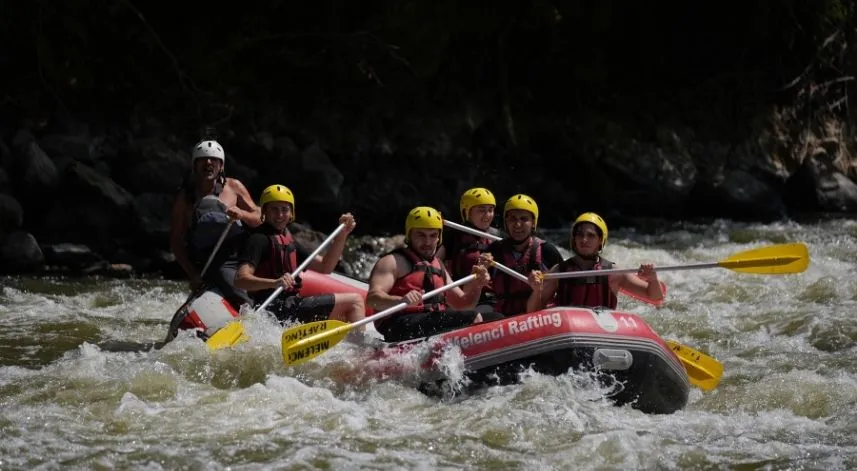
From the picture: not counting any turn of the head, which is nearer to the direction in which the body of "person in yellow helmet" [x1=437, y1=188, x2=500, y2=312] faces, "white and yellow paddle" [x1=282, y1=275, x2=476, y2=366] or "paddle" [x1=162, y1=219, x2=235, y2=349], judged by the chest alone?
the white and yellow paddle

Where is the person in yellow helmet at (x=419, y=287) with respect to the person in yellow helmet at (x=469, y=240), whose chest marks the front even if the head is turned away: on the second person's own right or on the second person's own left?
on the second person's own right

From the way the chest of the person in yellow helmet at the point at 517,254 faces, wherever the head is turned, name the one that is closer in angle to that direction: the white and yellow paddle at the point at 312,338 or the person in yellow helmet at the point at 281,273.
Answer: the white and yellow paddle

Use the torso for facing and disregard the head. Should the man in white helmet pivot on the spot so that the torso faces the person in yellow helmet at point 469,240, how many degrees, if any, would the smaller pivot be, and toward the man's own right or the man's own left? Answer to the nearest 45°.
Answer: approximately 90° to the man's own left

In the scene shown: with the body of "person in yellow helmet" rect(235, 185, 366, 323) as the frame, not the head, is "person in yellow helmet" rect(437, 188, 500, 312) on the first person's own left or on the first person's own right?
on the first person's own left

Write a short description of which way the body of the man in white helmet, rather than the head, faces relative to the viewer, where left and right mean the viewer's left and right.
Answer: facing the viewer

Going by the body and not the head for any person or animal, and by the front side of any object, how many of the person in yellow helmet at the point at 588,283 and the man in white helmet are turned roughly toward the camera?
2

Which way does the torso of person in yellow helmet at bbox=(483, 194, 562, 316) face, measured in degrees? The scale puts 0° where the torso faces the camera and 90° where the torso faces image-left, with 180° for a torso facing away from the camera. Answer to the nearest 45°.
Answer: approximately 0°

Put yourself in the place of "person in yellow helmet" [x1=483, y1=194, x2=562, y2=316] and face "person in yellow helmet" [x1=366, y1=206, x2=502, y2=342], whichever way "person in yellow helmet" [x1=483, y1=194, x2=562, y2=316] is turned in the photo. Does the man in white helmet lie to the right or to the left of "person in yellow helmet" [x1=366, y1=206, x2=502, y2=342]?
right
